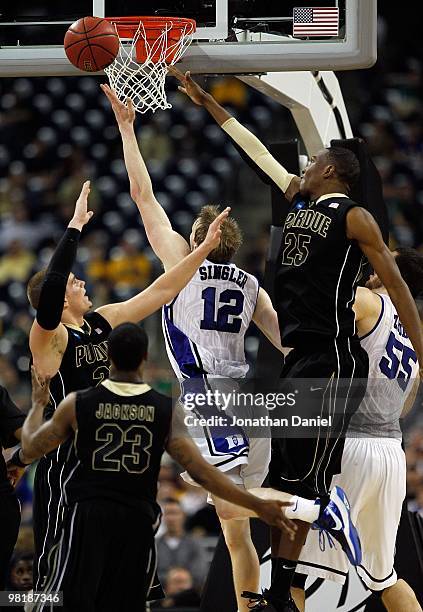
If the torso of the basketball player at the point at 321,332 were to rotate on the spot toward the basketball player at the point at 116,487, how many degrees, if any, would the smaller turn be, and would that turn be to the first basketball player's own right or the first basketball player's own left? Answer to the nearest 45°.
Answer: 0° — they already face them

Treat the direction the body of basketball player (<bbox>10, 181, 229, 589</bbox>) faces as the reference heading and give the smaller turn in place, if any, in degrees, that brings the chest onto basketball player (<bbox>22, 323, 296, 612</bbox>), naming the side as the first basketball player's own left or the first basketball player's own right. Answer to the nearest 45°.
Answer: approximately 45° to the first basketball player's own right

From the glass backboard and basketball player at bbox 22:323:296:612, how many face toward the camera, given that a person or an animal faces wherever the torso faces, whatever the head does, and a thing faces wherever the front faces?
1

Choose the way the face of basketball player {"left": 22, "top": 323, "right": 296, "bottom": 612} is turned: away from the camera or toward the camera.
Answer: away from the camera

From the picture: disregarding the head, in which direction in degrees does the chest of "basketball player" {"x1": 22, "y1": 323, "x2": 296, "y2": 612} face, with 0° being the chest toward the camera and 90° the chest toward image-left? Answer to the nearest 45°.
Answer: approximately 180°

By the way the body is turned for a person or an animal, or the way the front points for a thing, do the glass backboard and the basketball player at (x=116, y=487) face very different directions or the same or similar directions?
very different directions

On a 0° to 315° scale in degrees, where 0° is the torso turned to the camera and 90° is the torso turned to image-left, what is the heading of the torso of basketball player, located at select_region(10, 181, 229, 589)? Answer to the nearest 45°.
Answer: approximately 315°

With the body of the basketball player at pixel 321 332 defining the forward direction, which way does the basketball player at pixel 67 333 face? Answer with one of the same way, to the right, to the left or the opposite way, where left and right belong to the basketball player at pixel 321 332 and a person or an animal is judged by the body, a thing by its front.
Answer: to the left

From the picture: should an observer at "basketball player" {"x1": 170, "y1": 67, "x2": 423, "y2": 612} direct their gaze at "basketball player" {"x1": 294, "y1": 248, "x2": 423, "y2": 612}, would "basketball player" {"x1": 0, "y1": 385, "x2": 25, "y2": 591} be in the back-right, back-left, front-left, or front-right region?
back-left

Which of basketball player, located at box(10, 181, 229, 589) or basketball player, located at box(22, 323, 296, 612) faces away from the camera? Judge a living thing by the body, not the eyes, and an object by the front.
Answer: basketball player, located at box(22, 323, 296, 612)

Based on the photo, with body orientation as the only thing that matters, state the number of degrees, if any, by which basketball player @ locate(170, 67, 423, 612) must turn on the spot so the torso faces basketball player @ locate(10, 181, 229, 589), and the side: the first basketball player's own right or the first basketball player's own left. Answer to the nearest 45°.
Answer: approximately 45° to the first basketball player's own right

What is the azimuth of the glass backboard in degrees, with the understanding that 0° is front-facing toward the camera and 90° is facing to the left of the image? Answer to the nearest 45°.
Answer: approximately 0°
